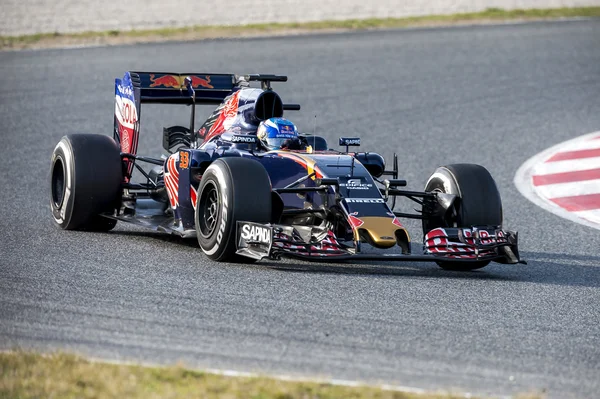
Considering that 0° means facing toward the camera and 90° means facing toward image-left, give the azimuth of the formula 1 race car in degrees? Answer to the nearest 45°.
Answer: approximately 315°
